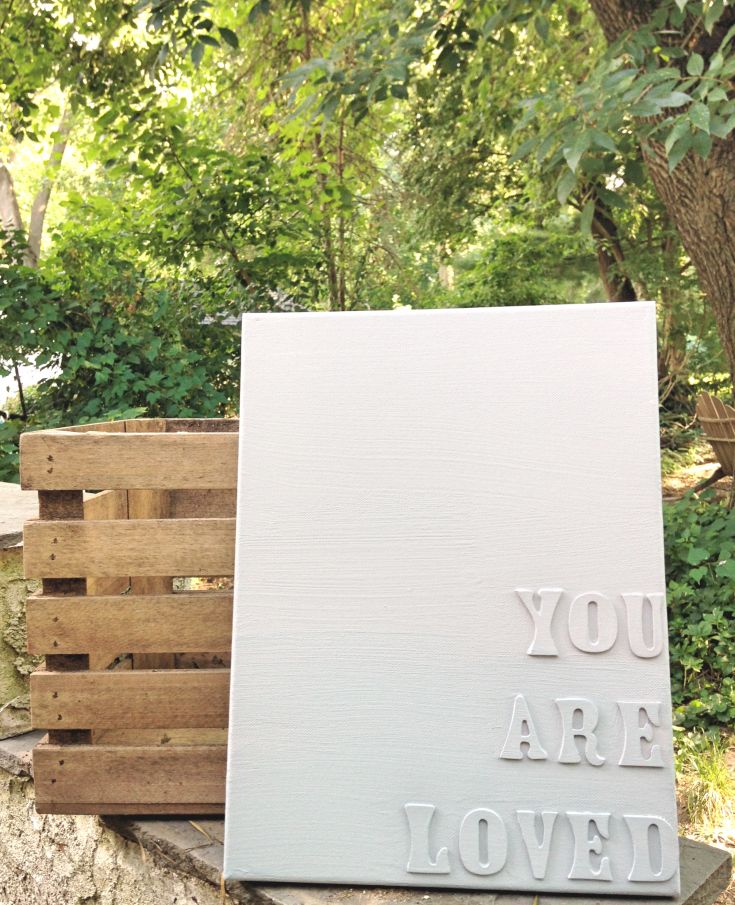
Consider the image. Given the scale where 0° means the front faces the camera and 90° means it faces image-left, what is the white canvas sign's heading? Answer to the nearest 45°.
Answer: approximately 0°
